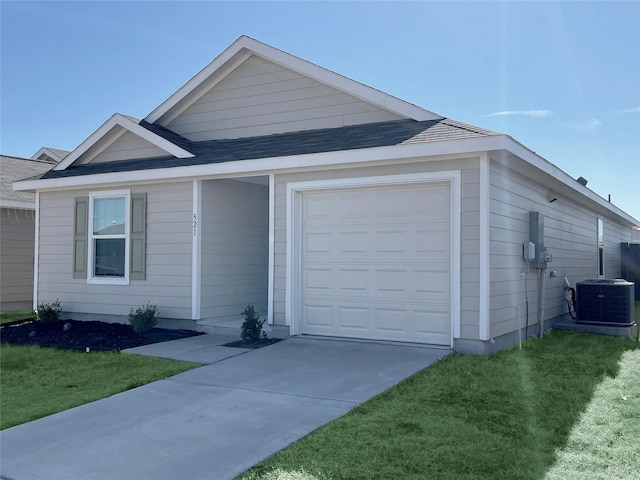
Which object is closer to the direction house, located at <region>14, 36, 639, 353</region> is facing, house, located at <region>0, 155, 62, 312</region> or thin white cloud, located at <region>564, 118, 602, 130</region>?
the house

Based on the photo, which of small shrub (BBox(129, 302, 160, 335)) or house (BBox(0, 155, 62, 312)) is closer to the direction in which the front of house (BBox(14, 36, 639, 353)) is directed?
the small shrub

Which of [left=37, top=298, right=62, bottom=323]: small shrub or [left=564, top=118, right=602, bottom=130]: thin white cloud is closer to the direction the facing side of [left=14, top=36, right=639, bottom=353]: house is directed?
the small shrub

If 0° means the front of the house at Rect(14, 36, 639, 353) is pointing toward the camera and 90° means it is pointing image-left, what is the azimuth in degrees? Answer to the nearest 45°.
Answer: approximately 45°

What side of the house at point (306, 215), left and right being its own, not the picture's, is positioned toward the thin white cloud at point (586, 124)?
back

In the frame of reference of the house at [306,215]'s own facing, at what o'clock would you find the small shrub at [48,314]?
The small shrub is roughly at 2 o'clock from the house.

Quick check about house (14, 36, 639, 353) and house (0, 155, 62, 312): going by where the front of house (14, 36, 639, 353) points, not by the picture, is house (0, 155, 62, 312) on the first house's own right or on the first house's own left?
on the first house's own right
